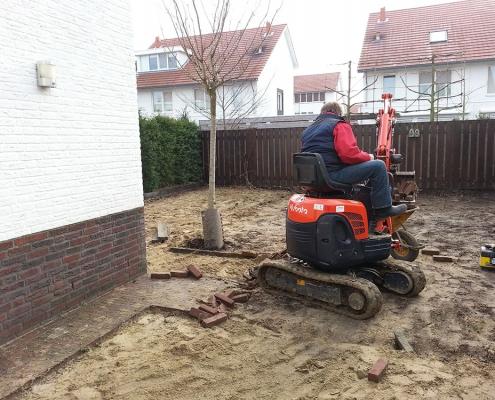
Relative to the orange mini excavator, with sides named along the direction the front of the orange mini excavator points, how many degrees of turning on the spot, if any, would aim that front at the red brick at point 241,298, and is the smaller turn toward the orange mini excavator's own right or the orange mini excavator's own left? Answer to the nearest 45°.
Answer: approximately 135° to the orange mini excavator's own left

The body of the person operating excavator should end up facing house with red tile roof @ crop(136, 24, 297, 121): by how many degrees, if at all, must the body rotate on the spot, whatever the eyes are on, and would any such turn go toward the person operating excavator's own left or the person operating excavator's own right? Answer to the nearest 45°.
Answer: approximately 90° to the person operating excavator's own left

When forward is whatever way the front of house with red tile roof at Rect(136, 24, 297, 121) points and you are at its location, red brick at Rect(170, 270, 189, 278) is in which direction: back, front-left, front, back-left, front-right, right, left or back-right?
front-left

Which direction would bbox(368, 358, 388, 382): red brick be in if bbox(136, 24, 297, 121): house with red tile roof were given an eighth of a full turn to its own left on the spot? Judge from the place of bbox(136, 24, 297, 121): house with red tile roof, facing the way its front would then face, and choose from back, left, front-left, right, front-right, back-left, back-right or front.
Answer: front

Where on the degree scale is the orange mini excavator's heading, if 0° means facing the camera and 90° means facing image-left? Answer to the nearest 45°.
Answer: approximately 225°

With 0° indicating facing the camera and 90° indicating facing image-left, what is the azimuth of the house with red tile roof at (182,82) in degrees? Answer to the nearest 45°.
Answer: approximately 45°

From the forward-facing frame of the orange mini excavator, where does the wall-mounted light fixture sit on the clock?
The wall-mounted light fixture is roughly at 7 o'clock from the orange mini excavator.

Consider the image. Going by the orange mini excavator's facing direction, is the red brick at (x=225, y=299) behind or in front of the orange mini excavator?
behind

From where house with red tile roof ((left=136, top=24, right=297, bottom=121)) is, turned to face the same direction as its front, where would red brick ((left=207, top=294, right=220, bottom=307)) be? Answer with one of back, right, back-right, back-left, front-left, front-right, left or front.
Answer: front-left

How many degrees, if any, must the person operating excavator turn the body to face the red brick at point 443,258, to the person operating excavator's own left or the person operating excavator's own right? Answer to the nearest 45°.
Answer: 0° — they already face it

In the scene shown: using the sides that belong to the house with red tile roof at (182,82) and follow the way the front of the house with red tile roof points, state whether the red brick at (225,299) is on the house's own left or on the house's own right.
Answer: on the house's own left

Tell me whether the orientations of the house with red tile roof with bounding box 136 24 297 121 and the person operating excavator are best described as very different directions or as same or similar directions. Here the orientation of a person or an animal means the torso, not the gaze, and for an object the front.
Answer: very different directions

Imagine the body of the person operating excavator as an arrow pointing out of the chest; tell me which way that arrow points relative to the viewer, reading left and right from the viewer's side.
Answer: facing away from the viewer and to the right of the viewer
